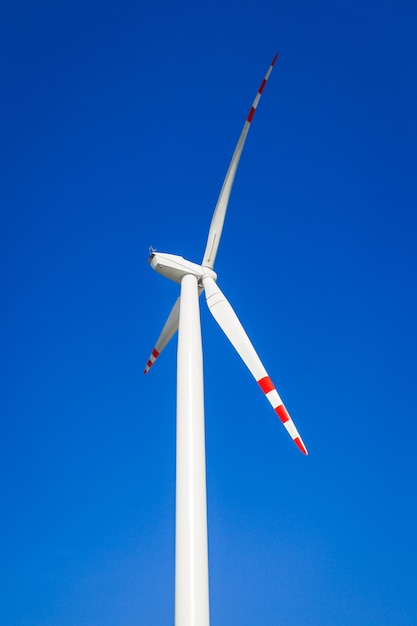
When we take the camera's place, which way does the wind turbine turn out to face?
facing away from the viewer and to the right of the viewer
